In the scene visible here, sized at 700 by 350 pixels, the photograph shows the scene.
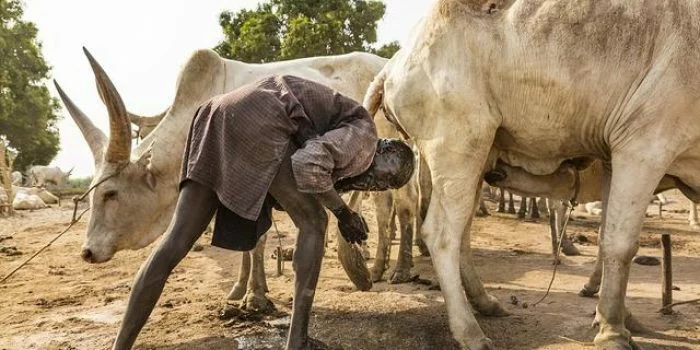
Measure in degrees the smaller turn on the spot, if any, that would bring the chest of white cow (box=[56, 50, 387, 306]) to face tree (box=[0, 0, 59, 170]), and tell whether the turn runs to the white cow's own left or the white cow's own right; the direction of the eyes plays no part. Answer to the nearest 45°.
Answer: approximately 90° to the white cow's own right

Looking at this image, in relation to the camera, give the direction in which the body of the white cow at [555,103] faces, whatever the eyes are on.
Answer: to the viewer's right

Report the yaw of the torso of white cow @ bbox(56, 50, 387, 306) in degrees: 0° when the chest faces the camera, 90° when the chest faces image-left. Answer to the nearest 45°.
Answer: approximately 90°

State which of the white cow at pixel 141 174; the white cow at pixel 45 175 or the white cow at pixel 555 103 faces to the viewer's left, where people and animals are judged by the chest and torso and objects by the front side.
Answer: the white cow at pixel 141 174

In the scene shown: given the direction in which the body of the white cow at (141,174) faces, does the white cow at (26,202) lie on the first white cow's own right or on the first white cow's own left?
on the first white cow's own right

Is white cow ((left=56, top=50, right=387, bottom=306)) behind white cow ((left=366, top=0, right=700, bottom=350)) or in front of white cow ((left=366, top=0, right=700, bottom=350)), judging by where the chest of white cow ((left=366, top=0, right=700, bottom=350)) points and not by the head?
behind

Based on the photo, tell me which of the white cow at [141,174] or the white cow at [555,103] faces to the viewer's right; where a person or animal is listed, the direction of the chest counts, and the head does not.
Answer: the white cow at [555,103]
